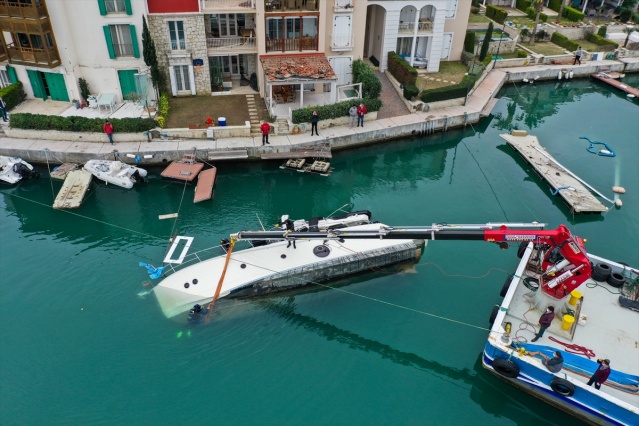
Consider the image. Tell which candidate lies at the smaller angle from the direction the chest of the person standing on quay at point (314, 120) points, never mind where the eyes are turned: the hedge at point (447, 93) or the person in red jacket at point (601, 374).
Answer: the person in red jacket

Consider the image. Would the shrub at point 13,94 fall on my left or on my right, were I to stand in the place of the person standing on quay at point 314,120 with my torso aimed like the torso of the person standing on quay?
on my right

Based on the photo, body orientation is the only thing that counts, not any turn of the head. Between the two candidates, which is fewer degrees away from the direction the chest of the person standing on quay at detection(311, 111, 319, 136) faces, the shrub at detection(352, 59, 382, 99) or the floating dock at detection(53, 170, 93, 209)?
the floating dock

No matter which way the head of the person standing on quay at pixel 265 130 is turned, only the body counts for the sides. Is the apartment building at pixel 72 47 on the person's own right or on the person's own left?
on the person's own right

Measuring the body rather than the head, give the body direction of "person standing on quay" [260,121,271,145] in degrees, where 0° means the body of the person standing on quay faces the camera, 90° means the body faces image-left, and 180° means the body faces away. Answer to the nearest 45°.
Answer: approximately 0°

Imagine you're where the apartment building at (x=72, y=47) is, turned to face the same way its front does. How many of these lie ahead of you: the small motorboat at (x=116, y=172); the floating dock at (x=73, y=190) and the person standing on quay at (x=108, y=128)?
3

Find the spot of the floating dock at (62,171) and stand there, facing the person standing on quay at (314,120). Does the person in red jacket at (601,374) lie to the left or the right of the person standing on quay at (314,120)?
right

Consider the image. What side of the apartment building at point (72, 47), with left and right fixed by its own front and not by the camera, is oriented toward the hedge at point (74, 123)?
front

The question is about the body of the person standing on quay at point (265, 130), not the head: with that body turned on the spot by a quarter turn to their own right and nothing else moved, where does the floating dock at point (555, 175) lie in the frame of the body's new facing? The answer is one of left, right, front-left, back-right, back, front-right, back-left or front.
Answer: back
